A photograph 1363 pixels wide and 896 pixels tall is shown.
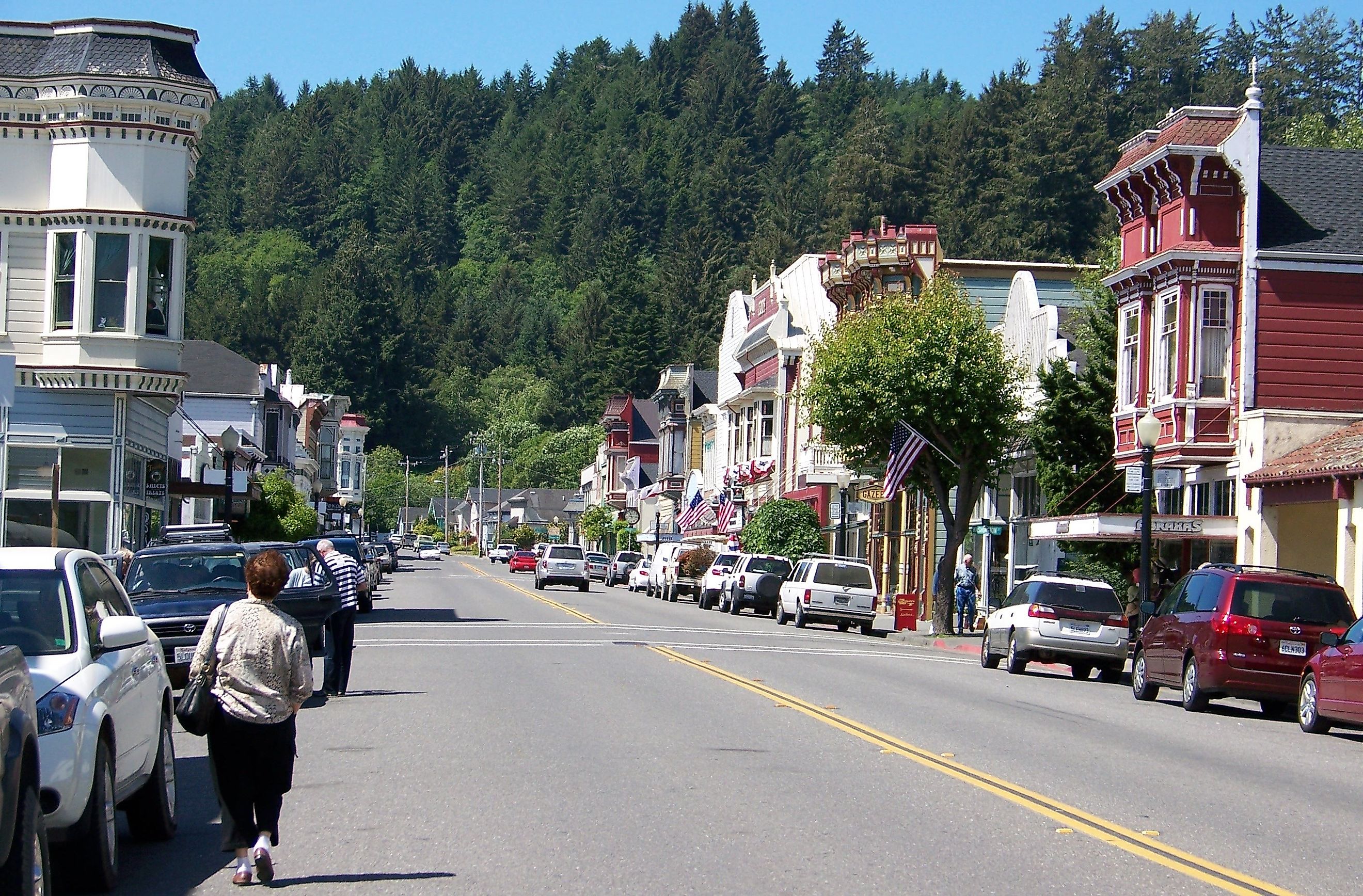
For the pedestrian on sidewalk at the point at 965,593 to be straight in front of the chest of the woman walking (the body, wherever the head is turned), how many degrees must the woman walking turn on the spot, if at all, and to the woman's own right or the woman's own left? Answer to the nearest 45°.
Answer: approximately 45° to the woman's own right

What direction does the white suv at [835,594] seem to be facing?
away from the camera

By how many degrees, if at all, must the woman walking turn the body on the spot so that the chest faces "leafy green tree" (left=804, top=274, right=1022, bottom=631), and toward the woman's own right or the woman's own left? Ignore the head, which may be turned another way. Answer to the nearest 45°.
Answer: approximately 45° to the woman's own right

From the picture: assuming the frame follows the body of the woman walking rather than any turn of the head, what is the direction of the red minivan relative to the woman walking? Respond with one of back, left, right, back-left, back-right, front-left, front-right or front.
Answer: front-right

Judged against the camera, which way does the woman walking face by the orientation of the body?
away from the camera

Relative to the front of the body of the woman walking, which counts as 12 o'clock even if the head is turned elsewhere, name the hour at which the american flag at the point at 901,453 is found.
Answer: The american flag is roughly at 1 o'clock from the woman walking.

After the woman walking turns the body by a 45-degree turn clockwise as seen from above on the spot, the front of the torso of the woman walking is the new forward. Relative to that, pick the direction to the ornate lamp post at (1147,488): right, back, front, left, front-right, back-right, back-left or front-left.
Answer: front

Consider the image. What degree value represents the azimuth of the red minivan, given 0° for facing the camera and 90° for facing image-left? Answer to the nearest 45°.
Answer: approximately 135°

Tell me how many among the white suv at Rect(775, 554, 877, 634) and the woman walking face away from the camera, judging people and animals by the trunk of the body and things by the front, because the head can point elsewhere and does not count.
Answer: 2

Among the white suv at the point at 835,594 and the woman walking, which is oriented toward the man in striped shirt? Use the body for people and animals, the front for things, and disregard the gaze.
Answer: the woman walking

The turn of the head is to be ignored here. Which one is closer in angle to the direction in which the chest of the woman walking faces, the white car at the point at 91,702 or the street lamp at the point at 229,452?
the street lamp
